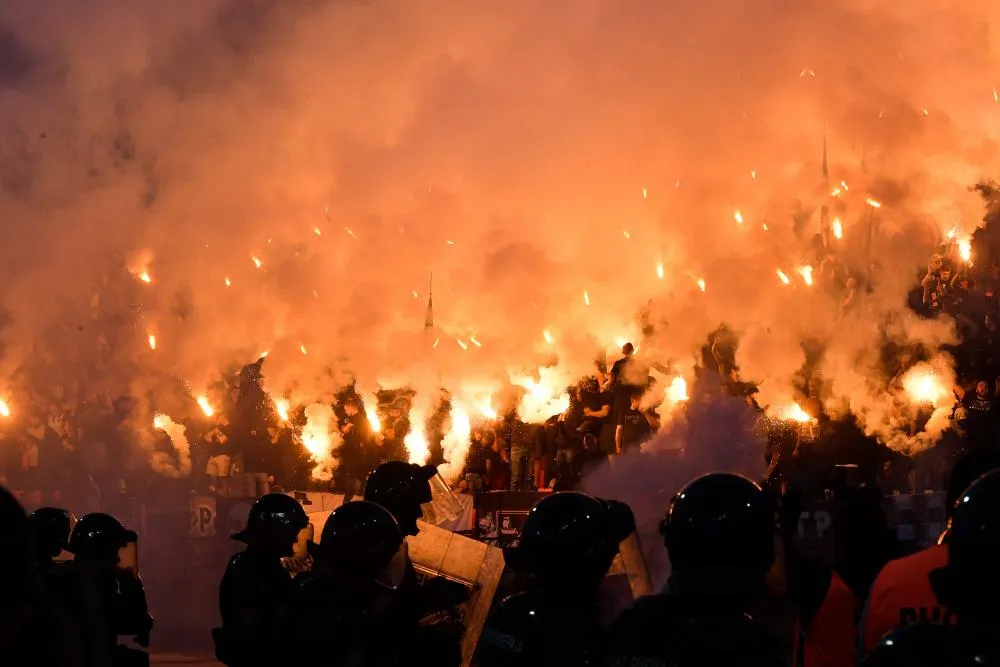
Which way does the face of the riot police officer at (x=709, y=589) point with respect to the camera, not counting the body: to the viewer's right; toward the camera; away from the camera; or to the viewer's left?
away from the camera

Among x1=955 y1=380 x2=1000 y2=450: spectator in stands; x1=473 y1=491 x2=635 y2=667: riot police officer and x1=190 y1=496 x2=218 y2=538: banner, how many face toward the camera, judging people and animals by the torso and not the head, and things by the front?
2

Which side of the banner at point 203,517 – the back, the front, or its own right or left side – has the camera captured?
front

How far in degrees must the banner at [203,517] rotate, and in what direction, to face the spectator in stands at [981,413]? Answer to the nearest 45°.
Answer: approximately 45° to its left

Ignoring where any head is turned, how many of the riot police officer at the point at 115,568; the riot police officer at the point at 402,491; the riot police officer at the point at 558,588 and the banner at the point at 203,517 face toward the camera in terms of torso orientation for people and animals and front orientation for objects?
1

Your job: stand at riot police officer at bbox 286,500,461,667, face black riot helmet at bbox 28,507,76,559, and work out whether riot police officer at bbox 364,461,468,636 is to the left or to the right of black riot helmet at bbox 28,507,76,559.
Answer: right

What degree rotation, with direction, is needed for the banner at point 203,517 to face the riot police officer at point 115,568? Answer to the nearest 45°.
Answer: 0° — it already faces them

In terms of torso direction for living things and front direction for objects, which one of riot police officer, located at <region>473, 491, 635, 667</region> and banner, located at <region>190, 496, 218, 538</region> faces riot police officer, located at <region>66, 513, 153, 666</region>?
the banner

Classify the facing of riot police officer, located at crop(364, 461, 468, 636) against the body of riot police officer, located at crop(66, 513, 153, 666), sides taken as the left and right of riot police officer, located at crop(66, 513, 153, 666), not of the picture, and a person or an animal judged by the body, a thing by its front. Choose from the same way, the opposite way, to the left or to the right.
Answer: the same way

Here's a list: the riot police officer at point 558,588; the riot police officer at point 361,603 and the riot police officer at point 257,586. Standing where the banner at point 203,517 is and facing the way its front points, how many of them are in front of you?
3

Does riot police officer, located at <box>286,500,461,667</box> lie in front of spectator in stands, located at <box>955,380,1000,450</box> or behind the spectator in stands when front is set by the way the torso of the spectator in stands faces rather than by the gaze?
in front

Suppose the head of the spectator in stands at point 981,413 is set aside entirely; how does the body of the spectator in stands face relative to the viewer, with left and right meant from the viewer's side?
facing the viewer
